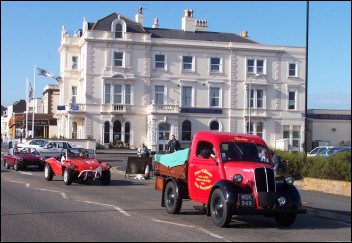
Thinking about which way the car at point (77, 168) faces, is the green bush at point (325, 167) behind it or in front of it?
in front

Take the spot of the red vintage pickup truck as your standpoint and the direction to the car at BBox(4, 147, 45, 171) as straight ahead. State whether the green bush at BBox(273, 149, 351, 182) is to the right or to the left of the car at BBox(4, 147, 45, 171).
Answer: right

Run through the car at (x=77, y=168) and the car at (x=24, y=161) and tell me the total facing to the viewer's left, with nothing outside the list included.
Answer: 0

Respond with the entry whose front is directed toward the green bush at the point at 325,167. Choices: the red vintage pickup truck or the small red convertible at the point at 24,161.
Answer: the small red convertible

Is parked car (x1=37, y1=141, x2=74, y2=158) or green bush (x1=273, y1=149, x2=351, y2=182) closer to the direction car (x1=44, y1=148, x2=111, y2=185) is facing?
the green bush

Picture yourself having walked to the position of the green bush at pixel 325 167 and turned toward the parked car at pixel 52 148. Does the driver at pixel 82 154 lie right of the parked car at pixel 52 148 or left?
left

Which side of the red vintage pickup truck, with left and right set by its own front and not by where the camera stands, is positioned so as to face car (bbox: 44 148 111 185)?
back
